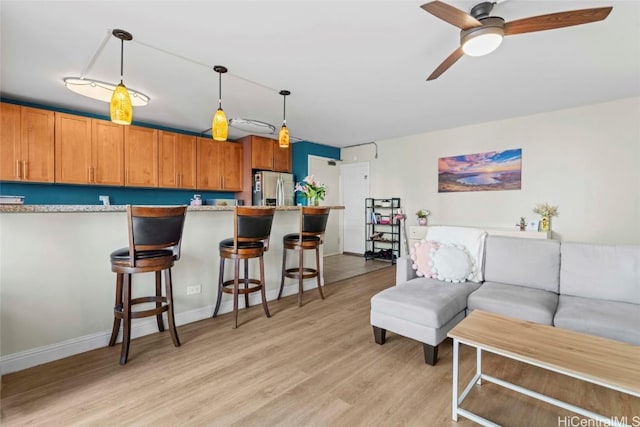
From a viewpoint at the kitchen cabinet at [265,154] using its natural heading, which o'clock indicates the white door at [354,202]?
The white door is roughly at 10 o'clock from the kitchen cabinet.

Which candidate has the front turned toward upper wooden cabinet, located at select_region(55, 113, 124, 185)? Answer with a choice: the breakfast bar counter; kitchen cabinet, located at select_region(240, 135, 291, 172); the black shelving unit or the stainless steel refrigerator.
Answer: the black shelving unit

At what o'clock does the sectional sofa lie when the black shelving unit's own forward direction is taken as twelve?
The sectional sofa is roughly at 10 o'clock from the black shelving unit.

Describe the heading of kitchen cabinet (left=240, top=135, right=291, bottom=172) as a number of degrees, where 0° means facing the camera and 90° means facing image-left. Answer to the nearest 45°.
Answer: approximately 315°

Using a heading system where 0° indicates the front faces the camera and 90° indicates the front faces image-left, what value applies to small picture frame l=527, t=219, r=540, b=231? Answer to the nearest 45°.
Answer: approximately 0°

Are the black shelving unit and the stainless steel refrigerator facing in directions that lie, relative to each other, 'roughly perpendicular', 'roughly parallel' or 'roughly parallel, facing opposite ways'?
roughly perpendicular

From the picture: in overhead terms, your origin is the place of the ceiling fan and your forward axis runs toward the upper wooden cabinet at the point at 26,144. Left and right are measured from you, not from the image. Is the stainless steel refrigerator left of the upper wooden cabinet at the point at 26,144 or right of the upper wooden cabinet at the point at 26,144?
right

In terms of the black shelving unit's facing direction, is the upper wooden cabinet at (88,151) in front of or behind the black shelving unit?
in front

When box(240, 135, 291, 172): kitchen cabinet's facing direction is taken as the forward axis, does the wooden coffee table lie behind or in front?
in front

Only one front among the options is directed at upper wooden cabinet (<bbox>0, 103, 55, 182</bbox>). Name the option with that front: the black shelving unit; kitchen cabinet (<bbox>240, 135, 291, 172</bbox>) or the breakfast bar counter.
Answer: the black shelving unit

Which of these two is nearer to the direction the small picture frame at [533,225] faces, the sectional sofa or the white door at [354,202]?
the sectional sofa

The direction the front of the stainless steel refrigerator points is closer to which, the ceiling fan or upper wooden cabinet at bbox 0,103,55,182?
the ceiling fan
